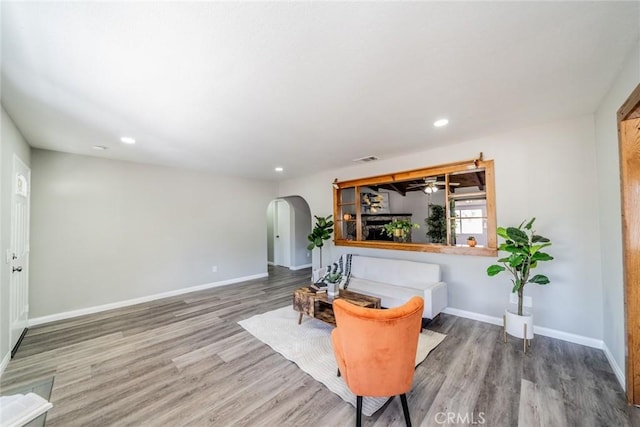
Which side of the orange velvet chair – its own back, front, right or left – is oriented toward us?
back

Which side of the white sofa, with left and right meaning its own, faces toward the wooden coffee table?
front

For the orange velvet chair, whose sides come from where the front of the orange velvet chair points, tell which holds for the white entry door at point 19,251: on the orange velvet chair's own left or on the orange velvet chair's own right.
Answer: on the orange velvet chair's own left

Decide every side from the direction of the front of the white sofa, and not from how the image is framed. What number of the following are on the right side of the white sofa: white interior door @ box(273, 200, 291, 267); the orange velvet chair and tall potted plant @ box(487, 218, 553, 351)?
1

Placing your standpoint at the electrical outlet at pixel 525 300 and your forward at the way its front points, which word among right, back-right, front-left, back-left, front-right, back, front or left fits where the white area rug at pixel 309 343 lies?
front-right

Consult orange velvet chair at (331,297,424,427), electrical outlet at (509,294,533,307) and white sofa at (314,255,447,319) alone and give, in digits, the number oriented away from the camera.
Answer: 1

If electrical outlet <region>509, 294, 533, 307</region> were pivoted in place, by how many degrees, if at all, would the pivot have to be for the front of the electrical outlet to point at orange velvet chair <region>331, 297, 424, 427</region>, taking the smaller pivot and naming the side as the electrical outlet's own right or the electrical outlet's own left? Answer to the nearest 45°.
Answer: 0° — it already faces it

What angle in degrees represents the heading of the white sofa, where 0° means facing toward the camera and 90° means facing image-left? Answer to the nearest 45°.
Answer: approximately 45°

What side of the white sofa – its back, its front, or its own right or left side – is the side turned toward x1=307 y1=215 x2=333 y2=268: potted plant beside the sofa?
right

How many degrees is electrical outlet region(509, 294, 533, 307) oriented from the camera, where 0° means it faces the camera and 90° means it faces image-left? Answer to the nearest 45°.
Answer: approximately 0°

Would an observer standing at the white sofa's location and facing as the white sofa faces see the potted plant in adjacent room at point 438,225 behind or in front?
behind
